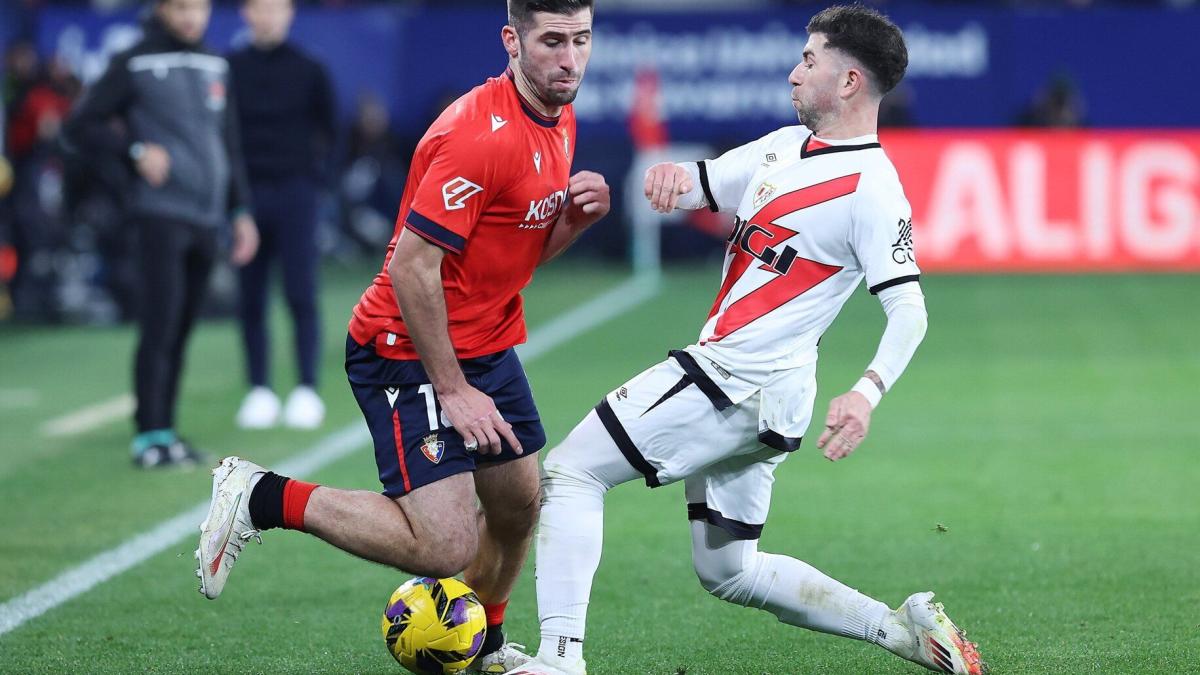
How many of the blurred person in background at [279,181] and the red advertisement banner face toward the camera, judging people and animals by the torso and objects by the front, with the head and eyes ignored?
2

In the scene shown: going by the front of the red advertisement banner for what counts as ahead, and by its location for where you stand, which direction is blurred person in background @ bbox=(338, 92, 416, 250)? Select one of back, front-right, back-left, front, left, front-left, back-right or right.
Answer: right

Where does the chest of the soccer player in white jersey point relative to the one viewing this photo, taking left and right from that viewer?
facing the viewer and to the left of the viewer

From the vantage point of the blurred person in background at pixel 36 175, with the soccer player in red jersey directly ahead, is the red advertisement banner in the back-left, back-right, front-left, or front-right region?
front-left

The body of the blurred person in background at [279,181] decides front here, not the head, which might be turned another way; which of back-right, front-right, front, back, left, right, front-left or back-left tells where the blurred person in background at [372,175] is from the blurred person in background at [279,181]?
back

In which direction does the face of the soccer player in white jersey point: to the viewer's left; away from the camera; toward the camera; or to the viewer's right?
to the viewer's left

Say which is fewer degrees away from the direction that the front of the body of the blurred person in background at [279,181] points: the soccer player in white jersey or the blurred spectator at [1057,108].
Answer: the soccer player in white jersey

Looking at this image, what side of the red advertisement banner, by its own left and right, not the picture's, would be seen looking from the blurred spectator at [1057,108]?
back

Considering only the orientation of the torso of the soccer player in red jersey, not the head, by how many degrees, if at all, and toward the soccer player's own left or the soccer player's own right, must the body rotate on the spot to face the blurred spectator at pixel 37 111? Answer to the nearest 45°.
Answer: approximately 135° to the soccer player's own left

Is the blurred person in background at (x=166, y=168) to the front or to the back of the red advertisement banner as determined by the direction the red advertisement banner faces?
to the front

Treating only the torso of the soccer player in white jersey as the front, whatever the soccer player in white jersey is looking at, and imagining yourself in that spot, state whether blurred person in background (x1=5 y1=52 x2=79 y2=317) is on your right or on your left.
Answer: on your right

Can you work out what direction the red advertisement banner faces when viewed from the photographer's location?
facing the viewer

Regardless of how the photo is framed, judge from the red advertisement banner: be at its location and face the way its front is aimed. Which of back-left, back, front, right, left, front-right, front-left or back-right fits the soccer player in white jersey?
front

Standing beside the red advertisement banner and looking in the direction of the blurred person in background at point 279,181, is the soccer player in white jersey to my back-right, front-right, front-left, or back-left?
front-left
